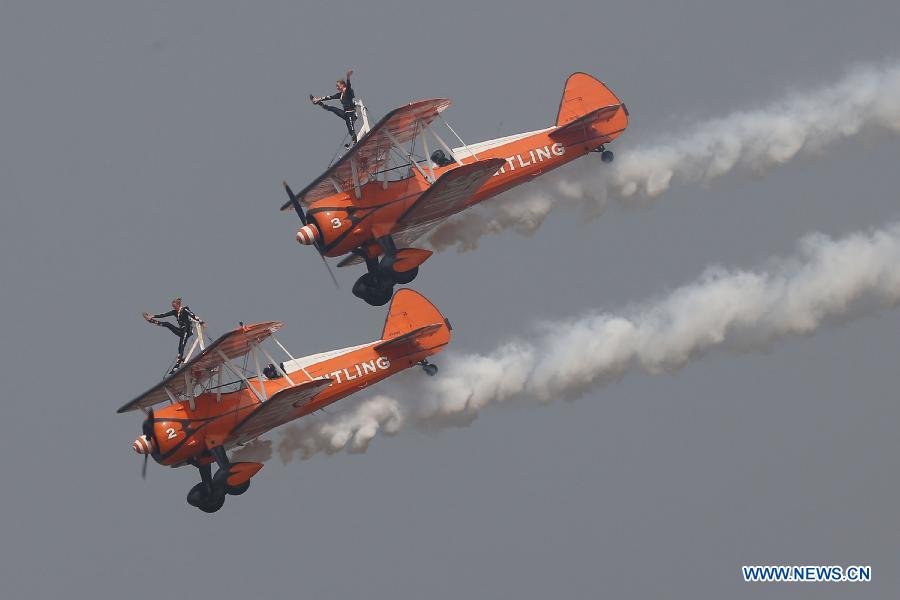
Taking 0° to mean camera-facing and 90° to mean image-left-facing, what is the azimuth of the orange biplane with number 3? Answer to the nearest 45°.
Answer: approximately 45°

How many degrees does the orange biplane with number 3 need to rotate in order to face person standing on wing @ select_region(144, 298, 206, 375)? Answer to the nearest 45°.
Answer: approximately 45° to its right

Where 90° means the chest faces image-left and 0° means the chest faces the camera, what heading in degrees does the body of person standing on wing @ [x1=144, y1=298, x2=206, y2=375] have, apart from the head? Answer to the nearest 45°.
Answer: approximately 45°

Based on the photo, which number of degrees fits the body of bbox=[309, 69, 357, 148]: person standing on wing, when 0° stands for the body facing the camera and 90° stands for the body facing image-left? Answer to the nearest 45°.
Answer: approximately 45°
